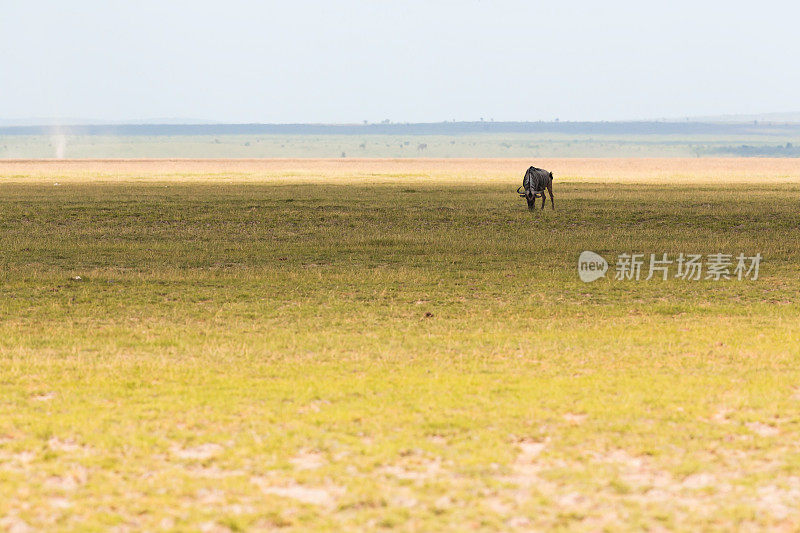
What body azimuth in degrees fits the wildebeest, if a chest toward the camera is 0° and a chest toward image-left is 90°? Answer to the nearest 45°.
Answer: approximately 45°
